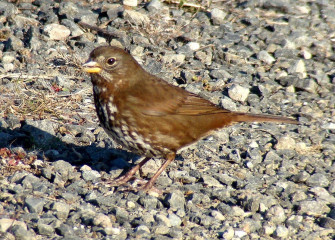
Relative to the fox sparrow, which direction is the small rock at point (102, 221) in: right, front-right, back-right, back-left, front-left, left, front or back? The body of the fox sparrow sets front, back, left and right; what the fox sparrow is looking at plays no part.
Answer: left

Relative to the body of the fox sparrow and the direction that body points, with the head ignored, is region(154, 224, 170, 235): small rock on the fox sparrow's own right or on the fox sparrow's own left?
on the fox sparrow's own left

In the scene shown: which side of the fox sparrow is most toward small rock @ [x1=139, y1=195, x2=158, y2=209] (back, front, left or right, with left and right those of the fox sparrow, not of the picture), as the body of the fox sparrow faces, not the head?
left

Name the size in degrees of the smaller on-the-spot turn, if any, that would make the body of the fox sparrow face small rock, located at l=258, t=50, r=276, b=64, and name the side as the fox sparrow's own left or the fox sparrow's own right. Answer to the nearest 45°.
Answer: approximately 135° to the fox sparrow's own right

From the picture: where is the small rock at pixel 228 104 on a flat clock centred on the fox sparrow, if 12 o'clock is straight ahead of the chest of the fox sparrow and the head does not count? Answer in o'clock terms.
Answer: The small rock is roughly at 4 o'clock from the fox sparrow.

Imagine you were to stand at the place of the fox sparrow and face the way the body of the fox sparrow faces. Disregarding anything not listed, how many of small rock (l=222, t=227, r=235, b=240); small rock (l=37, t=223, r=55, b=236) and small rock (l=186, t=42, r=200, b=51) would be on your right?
1

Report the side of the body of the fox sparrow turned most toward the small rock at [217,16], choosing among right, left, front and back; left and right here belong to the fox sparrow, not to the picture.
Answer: right

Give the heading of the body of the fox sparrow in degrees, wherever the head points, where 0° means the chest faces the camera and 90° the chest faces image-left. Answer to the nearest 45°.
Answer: approximately 90°

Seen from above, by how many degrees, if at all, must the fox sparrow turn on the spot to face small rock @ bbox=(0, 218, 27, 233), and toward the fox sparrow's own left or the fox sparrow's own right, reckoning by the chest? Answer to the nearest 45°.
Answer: approximately 45° to the fox sparrow's own left

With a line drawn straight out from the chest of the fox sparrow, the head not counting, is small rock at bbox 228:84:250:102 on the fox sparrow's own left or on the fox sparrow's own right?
on the fox sparrow's own right

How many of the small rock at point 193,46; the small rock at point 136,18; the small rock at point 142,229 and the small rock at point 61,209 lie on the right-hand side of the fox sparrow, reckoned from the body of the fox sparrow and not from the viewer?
2

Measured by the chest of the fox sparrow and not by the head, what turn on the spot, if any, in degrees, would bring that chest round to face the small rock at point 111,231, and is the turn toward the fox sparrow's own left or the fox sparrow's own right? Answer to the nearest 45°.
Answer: approximately 90° to the fox sparrow's own left
